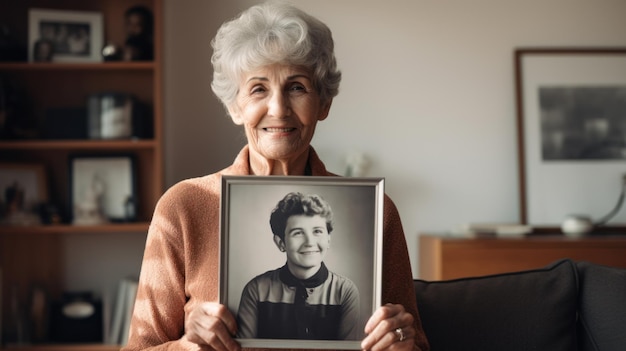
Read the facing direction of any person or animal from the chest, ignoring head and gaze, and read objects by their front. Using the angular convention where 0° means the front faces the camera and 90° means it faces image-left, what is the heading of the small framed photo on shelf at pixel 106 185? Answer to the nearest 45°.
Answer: approximately 0°

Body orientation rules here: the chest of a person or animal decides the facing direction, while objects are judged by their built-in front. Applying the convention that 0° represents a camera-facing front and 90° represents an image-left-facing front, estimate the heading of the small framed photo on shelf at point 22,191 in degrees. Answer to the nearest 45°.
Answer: approximately 0°

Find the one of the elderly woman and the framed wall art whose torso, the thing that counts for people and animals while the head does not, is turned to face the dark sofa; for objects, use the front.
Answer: the framed wall art

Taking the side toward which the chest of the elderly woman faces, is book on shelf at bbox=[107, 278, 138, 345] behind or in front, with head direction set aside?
behind

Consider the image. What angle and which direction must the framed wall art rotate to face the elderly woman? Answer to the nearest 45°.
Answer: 0° — it already faces them

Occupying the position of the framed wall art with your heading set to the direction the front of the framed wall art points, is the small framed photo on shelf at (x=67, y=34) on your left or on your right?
on your right

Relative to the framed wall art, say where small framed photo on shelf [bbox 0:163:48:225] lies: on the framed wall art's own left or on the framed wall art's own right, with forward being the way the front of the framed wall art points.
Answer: on the framed wall art's own right
